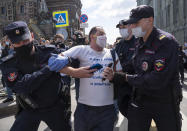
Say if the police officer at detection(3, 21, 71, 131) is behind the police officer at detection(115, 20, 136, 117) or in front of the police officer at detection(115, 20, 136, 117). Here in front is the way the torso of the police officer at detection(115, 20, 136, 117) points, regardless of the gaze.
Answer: in front

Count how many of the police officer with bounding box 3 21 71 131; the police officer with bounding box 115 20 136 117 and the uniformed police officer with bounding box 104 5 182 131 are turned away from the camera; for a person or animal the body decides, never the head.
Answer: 0

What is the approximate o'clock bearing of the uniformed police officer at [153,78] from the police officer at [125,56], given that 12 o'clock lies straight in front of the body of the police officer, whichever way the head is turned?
The uniformed police officer is roughly at 10 o'clock from the police officer.

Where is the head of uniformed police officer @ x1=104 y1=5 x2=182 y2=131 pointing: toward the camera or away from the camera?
toward the camera

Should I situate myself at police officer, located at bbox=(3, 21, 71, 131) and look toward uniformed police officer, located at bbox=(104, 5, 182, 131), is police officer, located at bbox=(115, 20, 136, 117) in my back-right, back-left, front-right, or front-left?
front-left

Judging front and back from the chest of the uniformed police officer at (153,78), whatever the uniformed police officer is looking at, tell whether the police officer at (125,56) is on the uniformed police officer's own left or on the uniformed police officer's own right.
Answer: on the uniformed police officer's own right

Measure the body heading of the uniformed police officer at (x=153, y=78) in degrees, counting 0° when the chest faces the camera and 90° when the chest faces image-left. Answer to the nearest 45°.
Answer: approximately 45°

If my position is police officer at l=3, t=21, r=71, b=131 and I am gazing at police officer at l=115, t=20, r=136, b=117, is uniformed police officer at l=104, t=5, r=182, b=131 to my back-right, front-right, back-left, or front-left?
front-right

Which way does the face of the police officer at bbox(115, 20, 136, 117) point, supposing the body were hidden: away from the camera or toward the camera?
toward the camera

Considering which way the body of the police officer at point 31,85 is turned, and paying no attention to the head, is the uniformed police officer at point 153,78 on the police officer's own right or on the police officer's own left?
on the police officer's own left

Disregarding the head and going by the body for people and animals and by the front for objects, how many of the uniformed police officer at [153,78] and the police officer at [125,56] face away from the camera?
0

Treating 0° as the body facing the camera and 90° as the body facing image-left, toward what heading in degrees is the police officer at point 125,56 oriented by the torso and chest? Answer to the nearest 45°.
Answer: approximately 45°
